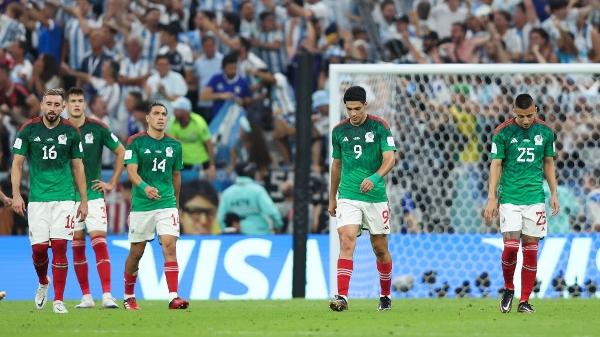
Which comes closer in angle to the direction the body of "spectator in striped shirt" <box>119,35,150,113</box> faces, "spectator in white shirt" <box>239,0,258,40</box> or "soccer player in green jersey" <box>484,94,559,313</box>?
the soccer player in green jersey

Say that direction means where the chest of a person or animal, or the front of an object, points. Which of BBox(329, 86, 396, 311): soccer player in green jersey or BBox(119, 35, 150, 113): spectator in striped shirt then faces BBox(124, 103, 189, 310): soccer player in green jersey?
the spectator in striped shirt

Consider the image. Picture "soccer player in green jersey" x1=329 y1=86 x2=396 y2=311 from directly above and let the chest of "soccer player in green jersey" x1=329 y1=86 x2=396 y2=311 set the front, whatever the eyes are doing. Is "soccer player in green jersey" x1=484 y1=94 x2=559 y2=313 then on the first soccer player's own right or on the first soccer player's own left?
on the first soccer player's own left

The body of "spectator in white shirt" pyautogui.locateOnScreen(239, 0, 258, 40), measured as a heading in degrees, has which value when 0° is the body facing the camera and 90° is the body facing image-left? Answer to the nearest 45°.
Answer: approximately 0°

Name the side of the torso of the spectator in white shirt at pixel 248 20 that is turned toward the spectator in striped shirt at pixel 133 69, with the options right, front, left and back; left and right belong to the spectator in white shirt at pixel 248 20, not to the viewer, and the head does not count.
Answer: right

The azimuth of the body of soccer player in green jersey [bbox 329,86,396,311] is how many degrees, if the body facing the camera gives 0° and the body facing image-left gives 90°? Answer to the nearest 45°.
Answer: approximately 0°
